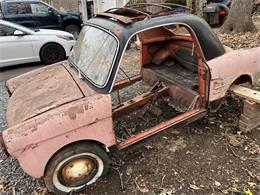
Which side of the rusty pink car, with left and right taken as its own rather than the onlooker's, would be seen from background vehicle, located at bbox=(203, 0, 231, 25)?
back

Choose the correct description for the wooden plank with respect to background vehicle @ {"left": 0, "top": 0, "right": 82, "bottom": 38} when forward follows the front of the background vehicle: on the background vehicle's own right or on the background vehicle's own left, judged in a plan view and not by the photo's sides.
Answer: on the background vehicle's own right

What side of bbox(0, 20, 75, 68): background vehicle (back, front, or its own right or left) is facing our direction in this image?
right

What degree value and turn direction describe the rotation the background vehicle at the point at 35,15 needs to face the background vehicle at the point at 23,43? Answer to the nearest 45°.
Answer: approximately 90° to its right

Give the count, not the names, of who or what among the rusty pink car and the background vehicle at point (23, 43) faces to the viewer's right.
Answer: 1

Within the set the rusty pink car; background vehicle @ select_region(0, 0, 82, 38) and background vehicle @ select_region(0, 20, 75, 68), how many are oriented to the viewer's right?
2

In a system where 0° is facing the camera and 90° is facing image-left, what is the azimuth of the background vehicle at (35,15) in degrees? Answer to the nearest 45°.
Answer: approximately 270°

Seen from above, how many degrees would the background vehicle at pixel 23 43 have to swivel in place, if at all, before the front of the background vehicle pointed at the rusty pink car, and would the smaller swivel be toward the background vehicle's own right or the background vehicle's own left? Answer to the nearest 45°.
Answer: approximately 90° to the background vehicle's own right

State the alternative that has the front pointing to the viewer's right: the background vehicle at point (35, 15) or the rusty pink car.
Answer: the background vehicle

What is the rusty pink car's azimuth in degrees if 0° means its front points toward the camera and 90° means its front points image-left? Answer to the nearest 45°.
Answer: approximately 45°

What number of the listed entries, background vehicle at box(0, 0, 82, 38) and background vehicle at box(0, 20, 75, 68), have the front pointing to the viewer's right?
2
